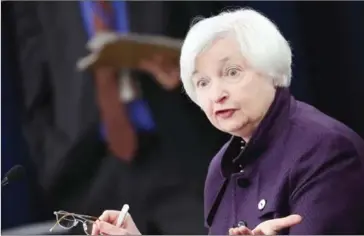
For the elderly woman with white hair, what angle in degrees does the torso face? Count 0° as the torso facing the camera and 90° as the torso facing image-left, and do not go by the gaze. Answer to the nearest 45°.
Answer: approximately 45°
